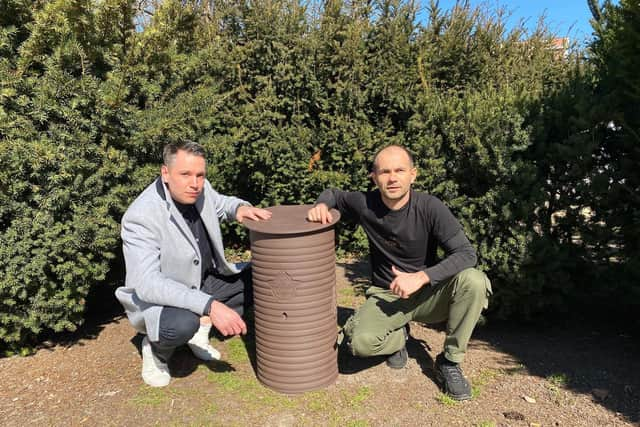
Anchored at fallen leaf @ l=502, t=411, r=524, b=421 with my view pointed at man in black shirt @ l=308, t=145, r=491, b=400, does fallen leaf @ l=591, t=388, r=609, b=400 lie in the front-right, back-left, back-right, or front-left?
back-right

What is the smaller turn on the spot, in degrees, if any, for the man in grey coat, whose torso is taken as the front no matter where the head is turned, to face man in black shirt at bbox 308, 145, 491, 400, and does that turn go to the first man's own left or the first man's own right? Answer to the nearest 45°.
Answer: approximately 45° to the first man's own left

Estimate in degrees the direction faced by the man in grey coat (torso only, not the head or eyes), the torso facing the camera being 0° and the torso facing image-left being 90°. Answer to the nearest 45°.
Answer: approximately 315°

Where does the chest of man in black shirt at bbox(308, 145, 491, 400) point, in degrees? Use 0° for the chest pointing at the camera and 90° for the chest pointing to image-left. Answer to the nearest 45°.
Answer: approximately 0°

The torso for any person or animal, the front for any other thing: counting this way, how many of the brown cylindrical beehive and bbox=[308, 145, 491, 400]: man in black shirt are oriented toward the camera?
2

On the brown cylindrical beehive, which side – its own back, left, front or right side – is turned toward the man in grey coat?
right

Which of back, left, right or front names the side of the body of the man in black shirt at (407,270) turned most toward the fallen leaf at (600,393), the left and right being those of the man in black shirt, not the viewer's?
left
